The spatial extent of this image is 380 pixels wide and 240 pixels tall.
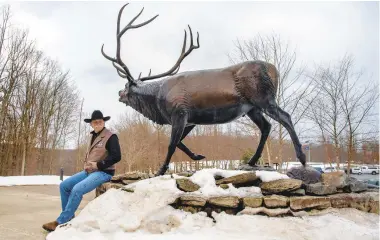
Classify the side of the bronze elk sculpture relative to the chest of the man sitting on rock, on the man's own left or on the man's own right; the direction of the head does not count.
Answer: on the man's own left

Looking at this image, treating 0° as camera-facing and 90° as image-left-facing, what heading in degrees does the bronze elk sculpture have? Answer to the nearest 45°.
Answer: approximately 90°

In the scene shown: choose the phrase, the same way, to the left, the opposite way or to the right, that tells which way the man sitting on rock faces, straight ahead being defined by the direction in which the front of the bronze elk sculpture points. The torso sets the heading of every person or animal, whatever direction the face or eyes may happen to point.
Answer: to the left

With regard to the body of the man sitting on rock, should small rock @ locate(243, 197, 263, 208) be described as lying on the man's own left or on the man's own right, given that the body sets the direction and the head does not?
on the man's own left

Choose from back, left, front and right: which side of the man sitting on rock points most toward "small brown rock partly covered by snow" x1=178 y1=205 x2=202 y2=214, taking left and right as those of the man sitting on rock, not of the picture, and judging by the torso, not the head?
left
